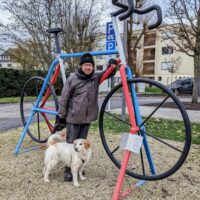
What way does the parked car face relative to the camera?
to the viewer's left

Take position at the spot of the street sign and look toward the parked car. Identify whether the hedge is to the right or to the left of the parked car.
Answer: left

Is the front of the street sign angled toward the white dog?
yes

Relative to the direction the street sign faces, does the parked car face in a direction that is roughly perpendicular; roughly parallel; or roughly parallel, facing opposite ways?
roughly perpendicular

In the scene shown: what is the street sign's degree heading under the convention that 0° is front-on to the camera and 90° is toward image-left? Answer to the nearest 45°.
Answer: approximately 0°

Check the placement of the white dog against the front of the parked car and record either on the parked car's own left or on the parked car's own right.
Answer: on the parked car's own left

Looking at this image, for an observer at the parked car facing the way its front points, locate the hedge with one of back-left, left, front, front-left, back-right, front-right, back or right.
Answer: front-left

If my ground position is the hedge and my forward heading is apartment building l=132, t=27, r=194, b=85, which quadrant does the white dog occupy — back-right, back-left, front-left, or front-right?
back-right
